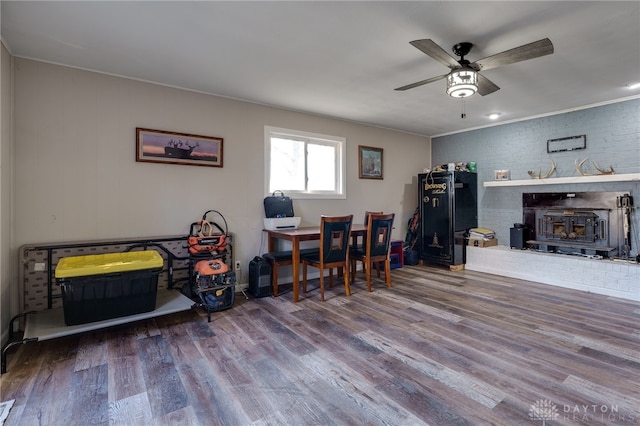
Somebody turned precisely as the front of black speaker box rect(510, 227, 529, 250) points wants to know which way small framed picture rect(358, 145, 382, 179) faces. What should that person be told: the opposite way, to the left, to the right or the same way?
to the left

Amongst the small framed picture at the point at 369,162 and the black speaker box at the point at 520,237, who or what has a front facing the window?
the black speaker box

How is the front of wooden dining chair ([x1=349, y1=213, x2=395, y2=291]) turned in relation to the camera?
facing away from the viewer and to the left of the viewer

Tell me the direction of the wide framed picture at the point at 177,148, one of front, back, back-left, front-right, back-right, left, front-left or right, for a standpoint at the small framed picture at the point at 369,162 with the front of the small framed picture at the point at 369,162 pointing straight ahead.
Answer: right

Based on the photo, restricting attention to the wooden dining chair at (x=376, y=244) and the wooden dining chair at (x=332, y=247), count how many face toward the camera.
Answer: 0

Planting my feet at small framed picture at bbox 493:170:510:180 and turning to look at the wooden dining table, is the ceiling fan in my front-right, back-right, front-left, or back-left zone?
front-left

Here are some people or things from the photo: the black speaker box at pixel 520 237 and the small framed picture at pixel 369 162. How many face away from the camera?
0

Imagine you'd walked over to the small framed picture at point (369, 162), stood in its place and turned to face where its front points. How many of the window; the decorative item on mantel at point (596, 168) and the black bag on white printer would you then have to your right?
2

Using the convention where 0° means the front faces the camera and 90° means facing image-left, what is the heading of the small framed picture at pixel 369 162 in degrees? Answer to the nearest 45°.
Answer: approximately 315°

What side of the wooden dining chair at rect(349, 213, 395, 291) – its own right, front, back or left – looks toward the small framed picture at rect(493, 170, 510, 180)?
right

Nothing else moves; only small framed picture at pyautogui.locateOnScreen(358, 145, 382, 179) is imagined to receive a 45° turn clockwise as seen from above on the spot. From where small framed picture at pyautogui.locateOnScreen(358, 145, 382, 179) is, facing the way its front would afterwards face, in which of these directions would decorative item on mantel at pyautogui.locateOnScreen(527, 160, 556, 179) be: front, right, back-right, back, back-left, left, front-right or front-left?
left

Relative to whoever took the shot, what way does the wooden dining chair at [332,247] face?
facing away from the viewer and to the left of the viewer

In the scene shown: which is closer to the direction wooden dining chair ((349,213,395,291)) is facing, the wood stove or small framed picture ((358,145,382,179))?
the small framed picture

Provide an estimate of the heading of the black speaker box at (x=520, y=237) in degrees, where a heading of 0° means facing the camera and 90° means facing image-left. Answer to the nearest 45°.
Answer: approximately 45°

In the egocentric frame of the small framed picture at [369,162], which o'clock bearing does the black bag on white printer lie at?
The black bag on white printer is roughly at 3 o'clock from the small framed picture.
